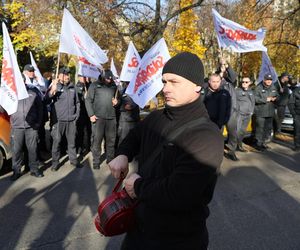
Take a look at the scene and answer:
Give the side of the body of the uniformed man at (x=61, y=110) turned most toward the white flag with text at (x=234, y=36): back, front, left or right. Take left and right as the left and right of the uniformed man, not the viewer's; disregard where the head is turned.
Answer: left

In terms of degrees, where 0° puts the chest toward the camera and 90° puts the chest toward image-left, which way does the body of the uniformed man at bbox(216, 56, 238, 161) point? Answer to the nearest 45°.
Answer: approximately 45°

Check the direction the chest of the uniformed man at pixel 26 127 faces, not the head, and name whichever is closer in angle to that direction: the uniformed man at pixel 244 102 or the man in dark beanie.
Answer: the man in dark beanie

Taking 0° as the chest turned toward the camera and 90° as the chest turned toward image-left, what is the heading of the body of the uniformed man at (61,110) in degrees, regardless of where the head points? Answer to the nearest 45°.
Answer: approximately 0°

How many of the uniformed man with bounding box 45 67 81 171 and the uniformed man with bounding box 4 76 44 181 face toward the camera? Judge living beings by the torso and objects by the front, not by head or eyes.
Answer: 2

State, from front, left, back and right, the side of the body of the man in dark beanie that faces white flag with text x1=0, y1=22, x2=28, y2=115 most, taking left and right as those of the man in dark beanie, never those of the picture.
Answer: right

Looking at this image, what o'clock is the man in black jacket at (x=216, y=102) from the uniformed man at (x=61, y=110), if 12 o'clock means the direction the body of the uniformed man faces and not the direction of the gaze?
The man in black jacket is roughly at 10 o'clock from the uniformed man.

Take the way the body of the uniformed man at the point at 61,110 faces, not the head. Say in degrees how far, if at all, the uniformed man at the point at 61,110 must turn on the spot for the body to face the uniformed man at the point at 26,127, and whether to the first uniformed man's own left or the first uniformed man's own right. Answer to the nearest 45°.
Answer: approximately 45° to the first uniformed man's own right

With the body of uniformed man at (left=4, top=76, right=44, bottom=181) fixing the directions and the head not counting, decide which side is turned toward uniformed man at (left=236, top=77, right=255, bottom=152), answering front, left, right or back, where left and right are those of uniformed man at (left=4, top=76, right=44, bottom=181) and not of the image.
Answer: left

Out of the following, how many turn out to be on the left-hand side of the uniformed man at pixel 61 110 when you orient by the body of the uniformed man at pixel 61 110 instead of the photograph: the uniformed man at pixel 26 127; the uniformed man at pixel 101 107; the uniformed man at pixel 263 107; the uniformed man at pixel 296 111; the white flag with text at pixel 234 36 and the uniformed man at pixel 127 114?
5

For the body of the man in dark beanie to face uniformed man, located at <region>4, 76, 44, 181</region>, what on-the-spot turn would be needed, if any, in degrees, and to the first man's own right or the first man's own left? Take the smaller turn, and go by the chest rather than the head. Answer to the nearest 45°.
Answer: approximately 90° to the first man's own right
